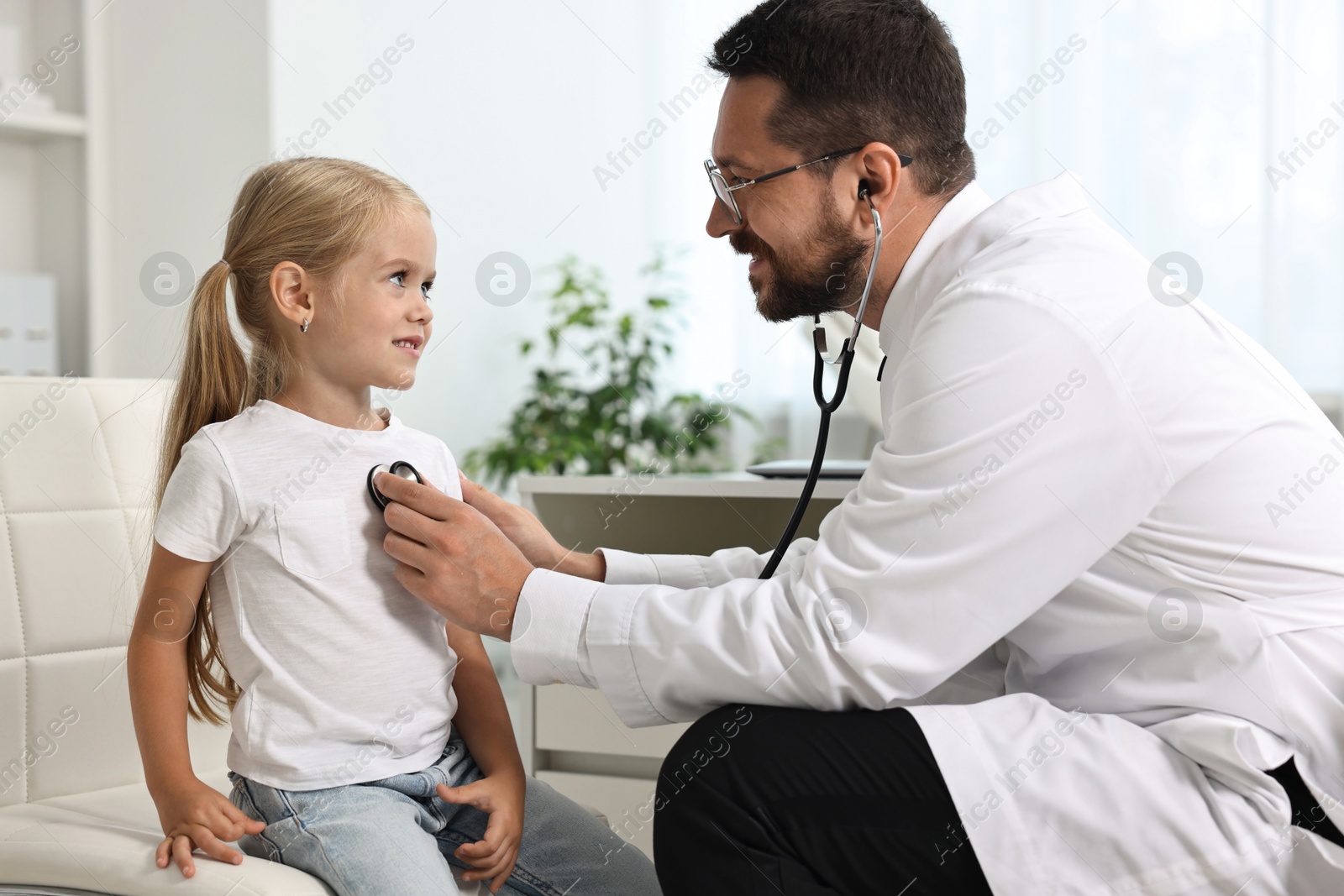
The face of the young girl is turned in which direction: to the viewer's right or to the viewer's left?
to the viewer's right

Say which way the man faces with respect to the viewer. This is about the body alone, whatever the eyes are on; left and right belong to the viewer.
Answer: facing to the left of the viewer

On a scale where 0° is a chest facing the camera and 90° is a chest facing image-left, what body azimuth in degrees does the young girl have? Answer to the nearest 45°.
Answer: approximately 315°

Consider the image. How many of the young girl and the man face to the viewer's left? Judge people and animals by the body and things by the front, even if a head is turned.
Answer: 1

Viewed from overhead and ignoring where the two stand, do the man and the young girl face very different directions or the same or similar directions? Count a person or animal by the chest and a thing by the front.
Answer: very different directions

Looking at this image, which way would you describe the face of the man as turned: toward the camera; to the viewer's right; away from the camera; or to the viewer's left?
to the viewer's left

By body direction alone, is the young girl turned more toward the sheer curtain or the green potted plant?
the sheer curtain
